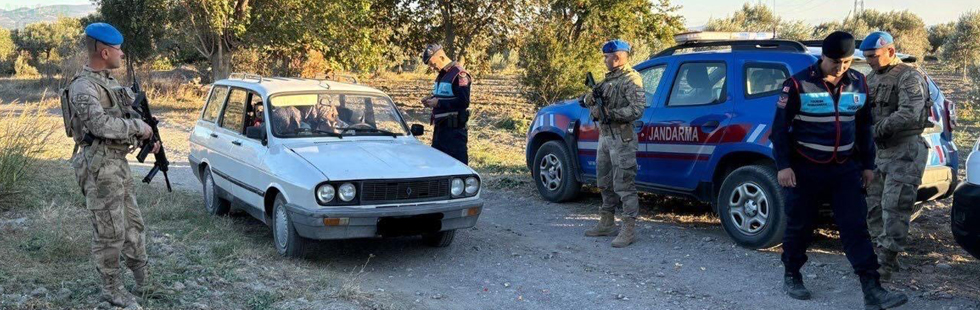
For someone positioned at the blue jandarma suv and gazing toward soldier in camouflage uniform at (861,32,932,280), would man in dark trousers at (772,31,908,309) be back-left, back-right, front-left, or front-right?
front-right

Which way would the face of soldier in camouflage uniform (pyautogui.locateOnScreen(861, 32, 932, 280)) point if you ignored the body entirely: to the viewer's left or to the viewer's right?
to the viewer's left

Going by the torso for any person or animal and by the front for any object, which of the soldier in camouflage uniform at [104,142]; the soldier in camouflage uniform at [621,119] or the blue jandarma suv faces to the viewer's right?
the soldier in camouflage uniform at [104,142]

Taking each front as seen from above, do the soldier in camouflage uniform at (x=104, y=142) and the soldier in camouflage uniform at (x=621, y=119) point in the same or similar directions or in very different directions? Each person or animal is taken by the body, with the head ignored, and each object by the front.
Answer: very different directions

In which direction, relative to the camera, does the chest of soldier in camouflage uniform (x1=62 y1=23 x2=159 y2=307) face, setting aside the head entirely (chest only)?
to the viewer's right

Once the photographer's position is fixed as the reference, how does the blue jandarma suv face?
facing away from the viewer and to the left of the viewer

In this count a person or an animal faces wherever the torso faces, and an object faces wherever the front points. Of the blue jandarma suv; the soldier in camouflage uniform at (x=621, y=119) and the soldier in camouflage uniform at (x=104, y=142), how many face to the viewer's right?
1

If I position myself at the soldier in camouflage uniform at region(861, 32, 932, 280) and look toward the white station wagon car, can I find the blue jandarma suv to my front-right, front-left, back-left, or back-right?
front-right

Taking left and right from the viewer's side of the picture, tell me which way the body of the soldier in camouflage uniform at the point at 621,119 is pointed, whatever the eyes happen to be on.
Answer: facing the viewer and to the left of the viewer

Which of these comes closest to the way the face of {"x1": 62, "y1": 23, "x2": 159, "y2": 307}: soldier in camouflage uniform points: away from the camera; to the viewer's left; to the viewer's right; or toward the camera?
to the viewer's right

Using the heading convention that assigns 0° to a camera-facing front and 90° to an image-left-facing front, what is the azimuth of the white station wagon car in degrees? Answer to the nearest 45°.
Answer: approximately 315°

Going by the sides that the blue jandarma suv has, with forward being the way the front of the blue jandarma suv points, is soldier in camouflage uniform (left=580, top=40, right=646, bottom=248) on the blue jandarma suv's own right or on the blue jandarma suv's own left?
on the blue jandarma suv's own left

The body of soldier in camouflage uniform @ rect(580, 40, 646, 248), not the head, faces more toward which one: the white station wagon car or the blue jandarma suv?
the white station wagon car
